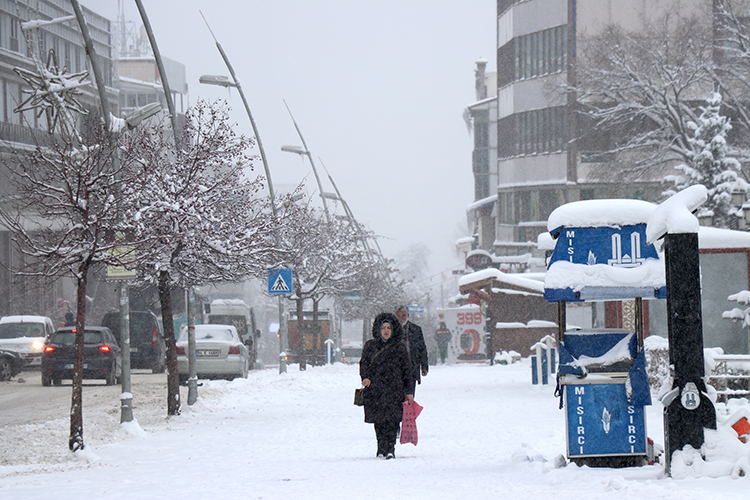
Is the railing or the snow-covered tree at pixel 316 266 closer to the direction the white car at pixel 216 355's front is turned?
the snow-covered tree

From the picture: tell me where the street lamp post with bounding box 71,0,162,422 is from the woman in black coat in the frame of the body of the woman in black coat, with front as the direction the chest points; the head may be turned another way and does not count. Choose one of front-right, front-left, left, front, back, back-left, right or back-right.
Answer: back-right

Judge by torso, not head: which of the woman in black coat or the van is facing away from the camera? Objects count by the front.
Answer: the van

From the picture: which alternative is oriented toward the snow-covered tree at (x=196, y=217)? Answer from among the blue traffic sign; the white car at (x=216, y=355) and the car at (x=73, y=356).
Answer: the blue traffic sign

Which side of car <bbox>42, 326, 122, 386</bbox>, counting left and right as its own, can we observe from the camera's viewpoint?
back

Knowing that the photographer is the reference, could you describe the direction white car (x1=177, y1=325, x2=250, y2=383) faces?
facing away from the viewer

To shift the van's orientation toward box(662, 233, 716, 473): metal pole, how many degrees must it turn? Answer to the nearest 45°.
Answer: approximately 180°

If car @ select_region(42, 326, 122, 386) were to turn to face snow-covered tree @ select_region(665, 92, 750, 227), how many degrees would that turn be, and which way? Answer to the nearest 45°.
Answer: approximately 90° to its right

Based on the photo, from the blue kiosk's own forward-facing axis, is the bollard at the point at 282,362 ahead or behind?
behind

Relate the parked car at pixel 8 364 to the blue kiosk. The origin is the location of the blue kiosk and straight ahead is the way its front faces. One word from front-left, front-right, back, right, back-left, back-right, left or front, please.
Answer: back-right
